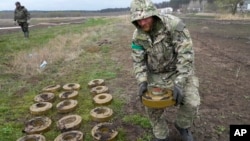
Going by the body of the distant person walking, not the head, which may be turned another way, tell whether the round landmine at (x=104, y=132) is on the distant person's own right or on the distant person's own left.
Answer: on the distant person's own left

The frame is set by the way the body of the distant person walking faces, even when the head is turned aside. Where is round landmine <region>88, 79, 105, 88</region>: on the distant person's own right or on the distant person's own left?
on the distant person's own left

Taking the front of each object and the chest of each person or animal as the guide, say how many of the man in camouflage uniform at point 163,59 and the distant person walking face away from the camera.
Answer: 0

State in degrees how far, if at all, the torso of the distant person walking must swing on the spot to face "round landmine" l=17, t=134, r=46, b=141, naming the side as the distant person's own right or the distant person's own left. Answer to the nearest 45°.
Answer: approximately 45° to the distant person's own left

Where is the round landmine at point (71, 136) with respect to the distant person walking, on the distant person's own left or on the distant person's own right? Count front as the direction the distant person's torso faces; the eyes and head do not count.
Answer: on the distant person's own left

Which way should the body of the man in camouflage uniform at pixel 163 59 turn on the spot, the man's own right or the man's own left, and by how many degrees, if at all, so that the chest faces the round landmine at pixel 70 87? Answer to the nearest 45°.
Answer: approximately 90° to the man's own right

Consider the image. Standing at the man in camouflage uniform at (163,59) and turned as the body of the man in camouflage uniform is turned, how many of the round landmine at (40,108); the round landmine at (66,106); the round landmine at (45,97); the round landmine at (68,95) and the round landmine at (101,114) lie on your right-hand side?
5

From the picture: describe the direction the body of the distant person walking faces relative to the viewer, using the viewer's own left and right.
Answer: facing the viewer and to the left of the viewer

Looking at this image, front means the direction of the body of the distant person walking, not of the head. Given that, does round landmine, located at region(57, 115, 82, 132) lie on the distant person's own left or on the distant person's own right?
on the distant person's own left

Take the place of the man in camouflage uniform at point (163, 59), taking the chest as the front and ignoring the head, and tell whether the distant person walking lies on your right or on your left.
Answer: on your right

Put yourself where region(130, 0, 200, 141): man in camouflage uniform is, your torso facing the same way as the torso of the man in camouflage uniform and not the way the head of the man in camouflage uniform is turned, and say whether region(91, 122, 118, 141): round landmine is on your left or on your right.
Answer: on your right

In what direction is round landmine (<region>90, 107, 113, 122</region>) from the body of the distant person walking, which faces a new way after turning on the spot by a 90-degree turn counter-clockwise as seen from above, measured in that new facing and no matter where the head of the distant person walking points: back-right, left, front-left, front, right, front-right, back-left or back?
front-right

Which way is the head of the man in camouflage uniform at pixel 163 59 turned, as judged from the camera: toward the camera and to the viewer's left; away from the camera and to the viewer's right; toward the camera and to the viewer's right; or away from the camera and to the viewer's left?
toward the camera and to the viewer's left
